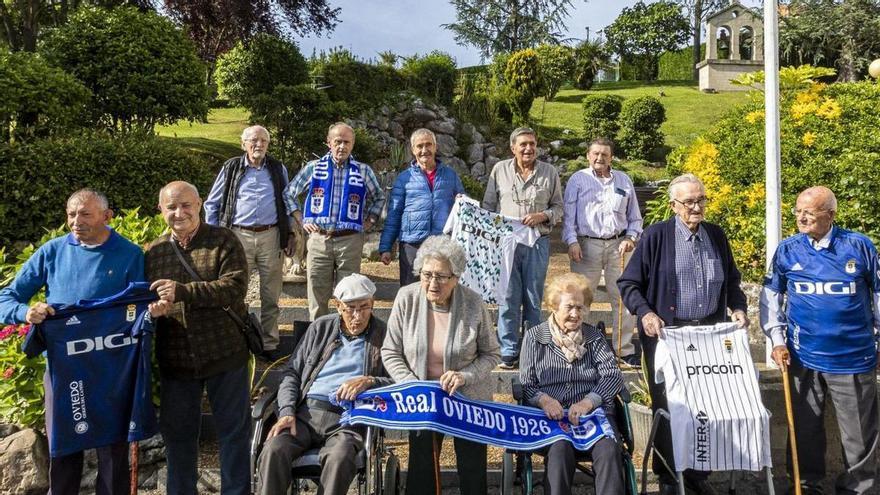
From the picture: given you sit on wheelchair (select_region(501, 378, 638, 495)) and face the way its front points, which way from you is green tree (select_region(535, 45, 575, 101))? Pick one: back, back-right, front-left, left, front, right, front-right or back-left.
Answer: back

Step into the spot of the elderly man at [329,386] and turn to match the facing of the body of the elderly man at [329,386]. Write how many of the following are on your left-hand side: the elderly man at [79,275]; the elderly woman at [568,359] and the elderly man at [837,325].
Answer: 2

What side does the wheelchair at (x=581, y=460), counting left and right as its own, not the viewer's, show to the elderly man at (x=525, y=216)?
back

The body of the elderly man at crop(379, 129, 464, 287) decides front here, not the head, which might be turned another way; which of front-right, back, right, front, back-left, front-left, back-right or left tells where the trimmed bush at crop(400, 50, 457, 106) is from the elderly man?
back

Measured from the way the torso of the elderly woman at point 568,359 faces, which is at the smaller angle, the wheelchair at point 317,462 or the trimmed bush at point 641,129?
the wheelchair

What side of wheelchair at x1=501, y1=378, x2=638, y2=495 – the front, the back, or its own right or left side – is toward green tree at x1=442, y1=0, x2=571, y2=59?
back

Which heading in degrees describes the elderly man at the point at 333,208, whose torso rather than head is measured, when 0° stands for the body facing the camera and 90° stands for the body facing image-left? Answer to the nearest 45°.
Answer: approximately 0°
